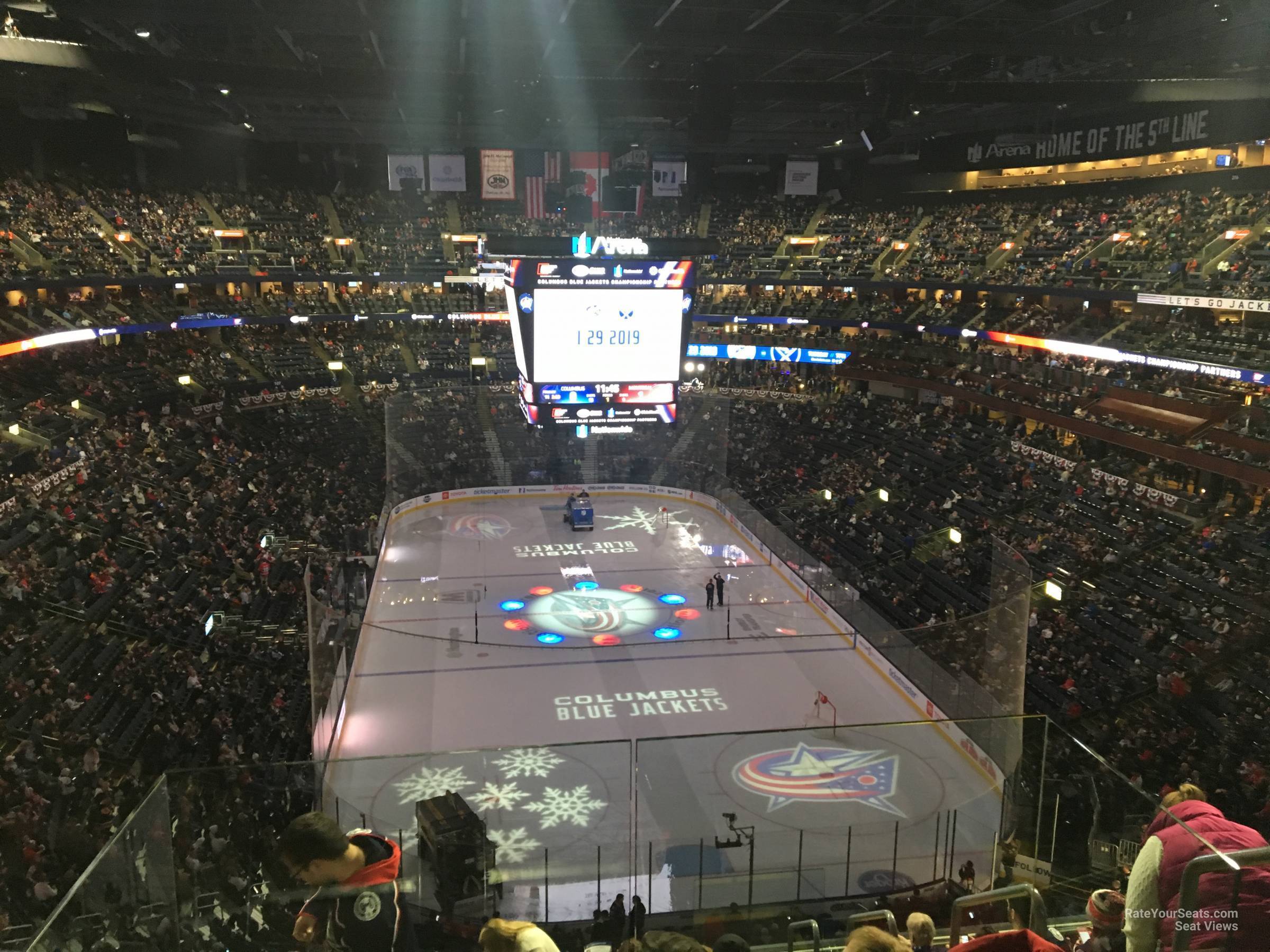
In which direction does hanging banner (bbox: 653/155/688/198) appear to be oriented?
toward the camera

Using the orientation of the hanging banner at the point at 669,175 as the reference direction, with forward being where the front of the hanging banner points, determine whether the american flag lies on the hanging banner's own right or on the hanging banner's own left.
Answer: on the hanging banner's own right

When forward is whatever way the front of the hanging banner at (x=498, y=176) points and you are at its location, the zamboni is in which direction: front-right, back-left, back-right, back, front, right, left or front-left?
front

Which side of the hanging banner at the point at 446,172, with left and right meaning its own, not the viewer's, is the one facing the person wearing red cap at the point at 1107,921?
front

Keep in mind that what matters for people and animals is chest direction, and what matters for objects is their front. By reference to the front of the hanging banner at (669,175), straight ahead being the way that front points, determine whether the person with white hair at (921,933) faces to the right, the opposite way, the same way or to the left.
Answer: the opposite way

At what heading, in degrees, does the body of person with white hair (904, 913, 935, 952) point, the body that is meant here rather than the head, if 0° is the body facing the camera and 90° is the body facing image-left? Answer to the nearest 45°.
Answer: approximately 180°

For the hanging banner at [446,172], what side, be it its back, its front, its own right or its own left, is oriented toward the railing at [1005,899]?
front

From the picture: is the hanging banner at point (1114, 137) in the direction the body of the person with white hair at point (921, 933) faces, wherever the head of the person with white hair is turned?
yes

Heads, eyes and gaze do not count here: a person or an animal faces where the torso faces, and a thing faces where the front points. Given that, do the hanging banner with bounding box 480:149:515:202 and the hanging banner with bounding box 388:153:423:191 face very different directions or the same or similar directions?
same or similar directions

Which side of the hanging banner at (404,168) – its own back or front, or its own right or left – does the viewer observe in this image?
front

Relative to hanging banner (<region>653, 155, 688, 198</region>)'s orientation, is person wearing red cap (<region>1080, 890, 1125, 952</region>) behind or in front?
in front

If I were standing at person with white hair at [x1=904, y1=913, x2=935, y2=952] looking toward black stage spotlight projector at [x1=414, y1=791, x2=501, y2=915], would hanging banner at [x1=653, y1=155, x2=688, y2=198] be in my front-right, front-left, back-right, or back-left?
front-right

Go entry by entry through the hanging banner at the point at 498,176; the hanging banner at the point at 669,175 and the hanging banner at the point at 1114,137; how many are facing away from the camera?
0

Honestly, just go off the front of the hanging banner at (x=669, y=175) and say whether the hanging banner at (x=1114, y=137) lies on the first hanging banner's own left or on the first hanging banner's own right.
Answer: on the first hanging banner's own left

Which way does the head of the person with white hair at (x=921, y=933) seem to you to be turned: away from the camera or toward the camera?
away from the camera

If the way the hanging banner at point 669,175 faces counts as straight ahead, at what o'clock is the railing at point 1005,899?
The railing is roughly at 12 o'clock from the hanging banner.

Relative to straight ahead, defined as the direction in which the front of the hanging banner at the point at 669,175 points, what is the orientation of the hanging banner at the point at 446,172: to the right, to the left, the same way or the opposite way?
the same way

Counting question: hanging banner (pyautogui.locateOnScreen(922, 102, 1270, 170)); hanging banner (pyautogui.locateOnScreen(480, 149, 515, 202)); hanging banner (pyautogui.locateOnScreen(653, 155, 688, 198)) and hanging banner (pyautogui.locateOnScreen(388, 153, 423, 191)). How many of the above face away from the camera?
0
